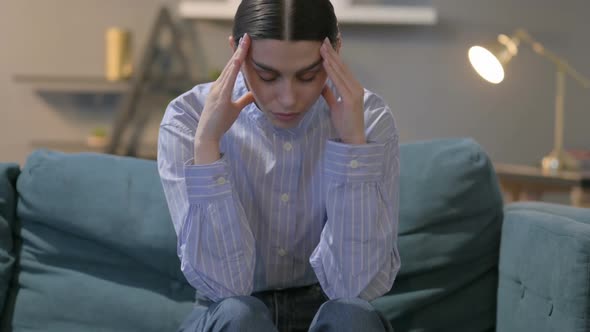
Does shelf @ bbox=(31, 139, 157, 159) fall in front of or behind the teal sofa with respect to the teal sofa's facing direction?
behind

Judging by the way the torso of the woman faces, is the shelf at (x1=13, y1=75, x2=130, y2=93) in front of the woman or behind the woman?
behind

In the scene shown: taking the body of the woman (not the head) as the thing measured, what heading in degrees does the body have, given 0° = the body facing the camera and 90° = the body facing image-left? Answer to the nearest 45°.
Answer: approximately 0°

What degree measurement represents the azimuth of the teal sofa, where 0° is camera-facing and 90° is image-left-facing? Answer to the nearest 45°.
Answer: approximately 0°

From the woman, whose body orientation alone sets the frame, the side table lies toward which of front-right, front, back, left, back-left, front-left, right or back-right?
back-left

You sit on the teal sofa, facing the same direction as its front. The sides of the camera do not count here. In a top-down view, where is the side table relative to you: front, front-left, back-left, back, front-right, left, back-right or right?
back-left

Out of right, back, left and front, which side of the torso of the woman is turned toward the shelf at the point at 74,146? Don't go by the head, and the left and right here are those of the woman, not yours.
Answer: back
